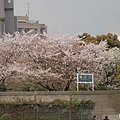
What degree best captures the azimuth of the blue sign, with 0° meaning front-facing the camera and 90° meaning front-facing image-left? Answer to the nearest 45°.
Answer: approximately 0°

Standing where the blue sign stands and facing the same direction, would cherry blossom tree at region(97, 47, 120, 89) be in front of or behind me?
behind

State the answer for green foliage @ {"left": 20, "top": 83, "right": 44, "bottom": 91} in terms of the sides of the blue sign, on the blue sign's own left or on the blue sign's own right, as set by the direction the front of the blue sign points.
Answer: on the blue sign's own right

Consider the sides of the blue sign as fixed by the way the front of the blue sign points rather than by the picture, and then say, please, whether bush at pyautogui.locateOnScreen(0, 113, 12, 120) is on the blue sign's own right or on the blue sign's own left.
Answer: on the blue sign's own right

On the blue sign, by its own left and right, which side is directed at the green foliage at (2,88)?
right

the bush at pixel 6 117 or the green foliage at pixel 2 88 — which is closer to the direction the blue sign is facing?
the bush

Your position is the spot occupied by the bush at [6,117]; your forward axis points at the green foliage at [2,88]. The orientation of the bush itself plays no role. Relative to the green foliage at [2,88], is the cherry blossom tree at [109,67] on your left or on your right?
right
